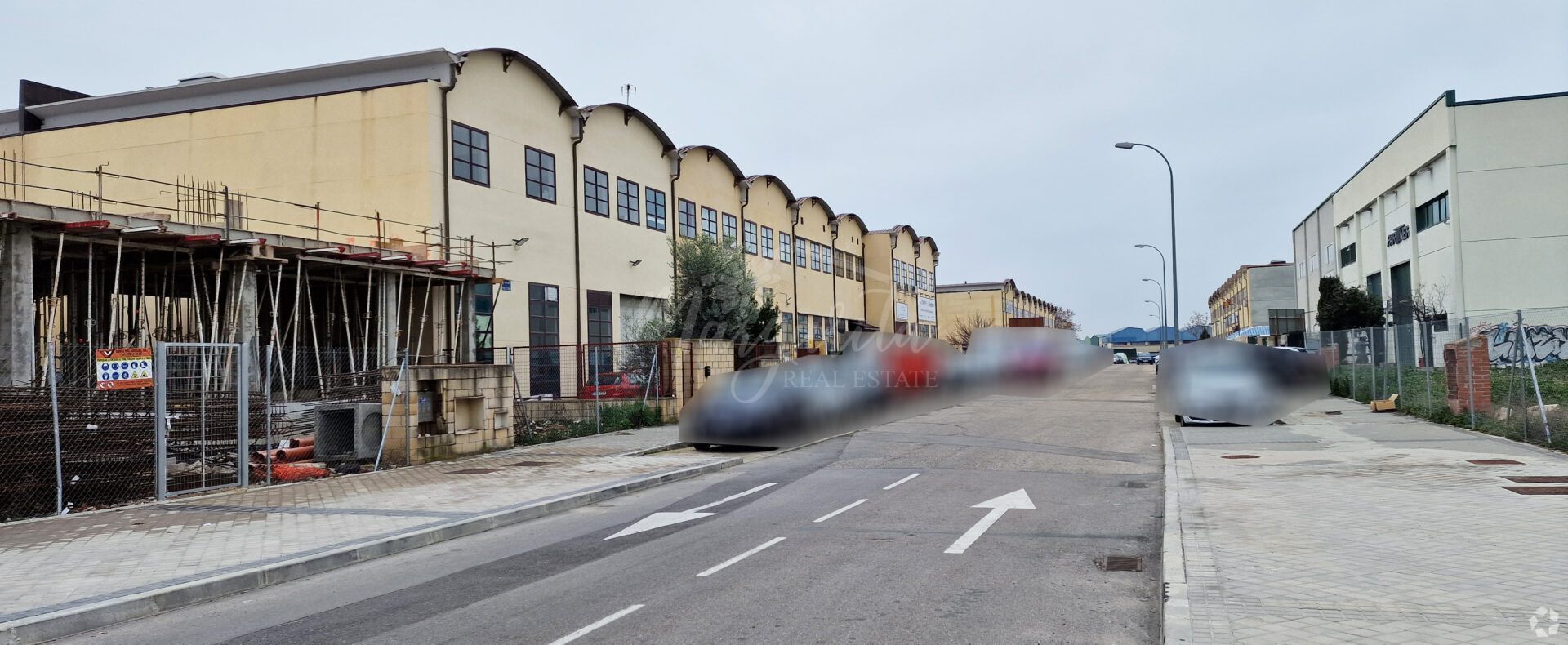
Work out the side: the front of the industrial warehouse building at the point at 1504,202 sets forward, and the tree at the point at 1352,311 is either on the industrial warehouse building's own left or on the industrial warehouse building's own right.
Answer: on the industrial warehouse building's own right

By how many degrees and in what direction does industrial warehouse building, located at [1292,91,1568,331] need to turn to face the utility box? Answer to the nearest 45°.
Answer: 0° — it already faces it

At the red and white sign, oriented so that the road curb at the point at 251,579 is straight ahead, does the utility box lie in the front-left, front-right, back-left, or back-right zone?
back-left

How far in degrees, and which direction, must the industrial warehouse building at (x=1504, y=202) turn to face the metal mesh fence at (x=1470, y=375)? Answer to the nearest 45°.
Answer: approximately 45° to its left

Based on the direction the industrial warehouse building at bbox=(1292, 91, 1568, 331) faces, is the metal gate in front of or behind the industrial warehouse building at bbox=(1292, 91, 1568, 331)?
in front

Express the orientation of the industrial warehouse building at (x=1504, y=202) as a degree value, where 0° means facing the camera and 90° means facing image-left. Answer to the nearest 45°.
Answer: approximately 45°

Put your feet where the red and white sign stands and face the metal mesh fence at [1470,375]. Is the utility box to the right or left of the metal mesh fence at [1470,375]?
left

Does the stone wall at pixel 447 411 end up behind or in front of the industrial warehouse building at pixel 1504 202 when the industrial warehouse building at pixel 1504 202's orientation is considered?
in front
